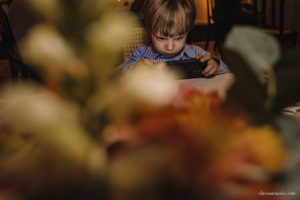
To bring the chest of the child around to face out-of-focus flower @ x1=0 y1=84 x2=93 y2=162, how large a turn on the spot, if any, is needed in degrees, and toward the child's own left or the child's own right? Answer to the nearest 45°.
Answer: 0° — they already face it

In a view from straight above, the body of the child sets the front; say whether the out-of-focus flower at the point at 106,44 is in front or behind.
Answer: in front

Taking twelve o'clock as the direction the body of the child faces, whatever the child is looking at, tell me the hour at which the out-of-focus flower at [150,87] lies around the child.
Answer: The out-of-focus flower is roughly at 12 o'clock from the child.

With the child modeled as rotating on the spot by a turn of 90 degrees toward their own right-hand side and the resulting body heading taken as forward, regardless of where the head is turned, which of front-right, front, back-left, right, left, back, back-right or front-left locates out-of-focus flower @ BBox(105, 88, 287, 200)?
left

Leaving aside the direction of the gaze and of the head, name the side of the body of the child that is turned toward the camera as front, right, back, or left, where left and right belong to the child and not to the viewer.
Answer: front

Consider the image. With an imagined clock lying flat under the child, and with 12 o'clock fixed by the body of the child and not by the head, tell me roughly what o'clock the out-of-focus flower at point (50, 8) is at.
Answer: The out-of-focus flower is roughly at 12 o'clock from the child.

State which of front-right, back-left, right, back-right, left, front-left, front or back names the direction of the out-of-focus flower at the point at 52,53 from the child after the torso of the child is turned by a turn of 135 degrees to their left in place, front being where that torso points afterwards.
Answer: back-right
